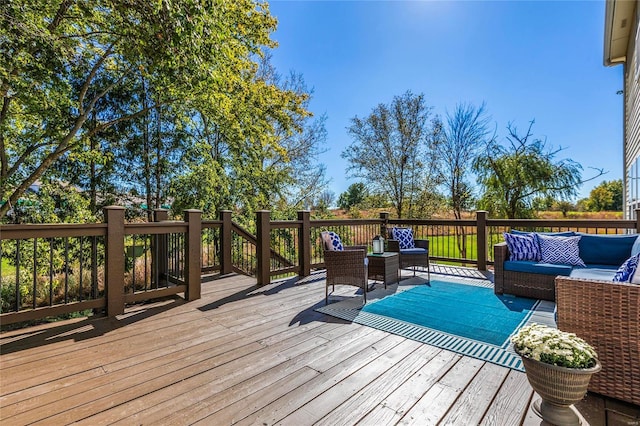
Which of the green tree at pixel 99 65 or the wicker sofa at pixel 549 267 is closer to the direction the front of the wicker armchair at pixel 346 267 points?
the wicker sofa

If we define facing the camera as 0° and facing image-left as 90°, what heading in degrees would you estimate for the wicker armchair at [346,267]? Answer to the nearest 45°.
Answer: approximately 270°

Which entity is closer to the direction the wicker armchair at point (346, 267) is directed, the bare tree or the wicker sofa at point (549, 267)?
the wicker sofa

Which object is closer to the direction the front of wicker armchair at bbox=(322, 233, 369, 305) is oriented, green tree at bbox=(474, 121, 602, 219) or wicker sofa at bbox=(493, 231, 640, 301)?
the wicker sofa

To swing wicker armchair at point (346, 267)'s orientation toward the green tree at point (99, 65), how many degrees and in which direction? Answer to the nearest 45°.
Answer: approximately 180°

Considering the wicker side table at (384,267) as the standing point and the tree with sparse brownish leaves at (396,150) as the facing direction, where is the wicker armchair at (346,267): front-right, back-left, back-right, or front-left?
back-left

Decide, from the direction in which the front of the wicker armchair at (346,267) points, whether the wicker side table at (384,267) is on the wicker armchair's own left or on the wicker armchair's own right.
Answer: on the wicker armchair's own left
